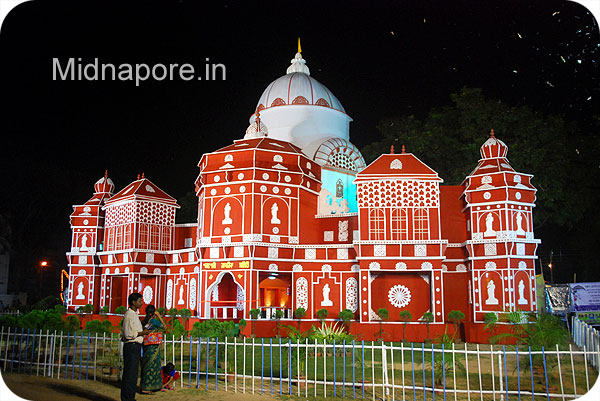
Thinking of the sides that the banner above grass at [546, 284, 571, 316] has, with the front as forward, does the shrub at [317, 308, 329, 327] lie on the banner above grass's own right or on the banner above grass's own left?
on the banner above grass's own right

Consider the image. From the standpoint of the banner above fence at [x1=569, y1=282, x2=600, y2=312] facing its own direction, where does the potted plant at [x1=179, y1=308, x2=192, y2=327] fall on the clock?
The potted plant is roughly at 2 o'clock from the banner above fence.

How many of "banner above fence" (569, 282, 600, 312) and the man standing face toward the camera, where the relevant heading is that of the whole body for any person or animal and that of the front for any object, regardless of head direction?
1

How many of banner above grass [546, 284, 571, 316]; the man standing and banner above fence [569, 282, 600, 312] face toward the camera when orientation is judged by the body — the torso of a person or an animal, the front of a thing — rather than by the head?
2

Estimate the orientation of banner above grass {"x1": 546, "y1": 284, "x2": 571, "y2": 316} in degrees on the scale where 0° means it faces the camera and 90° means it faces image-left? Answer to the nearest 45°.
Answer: approximately 0°

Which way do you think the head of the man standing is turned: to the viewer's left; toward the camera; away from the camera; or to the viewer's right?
to the viewer's right

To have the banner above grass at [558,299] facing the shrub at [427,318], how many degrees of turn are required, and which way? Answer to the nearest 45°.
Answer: approximately 45° to its right

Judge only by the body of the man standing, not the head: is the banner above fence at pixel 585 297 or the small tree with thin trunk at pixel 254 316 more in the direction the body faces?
the banner above fence

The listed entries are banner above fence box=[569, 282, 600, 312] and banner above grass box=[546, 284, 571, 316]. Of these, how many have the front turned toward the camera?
2

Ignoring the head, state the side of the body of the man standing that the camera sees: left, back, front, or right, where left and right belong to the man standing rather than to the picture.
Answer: right

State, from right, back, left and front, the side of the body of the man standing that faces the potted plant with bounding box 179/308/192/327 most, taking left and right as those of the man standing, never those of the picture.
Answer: left
